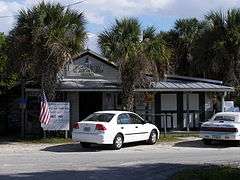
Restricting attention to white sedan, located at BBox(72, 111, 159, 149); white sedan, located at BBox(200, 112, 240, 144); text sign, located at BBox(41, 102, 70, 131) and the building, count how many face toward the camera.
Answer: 2

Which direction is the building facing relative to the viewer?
toward the camera

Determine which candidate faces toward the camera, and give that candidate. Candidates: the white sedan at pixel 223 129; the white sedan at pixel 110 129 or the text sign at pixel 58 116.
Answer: the text sign

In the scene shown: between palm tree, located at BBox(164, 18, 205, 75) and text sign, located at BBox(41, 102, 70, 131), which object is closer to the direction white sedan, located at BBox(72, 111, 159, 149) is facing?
the palm tree

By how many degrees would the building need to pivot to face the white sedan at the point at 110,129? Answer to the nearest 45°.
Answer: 0° — it already faces it

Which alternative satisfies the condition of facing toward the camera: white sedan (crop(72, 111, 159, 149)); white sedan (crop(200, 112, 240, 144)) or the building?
the building

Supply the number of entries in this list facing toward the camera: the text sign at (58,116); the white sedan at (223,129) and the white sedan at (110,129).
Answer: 1

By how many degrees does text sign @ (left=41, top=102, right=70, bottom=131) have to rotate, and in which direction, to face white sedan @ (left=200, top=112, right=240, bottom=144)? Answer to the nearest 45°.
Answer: approximately 45° to its left

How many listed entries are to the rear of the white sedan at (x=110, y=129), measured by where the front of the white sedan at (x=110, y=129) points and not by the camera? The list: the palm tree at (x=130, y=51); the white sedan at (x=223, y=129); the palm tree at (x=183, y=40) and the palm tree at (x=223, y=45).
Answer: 0

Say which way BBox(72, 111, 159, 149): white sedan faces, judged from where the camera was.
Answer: facing away from the viewer and to the right of the viewer

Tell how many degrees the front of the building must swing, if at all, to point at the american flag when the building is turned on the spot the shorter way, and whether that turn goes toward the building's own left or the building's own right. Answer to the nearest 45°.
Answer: approximately 45° to the building's own right

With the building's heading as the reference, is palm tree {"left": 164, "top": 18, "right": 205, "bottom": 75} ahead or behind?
behind

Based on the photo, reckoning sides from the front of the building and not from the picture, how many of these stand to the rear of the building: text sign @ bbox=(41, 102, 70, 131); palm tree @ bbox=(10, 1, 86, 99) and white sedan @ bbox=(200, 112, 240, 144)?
0
